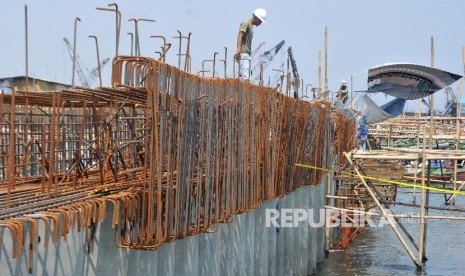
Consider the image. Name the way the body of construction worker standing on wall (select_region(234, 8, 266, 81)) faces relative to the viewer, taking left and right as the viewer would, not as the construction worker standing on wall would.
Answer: facing to the right of the viewer
